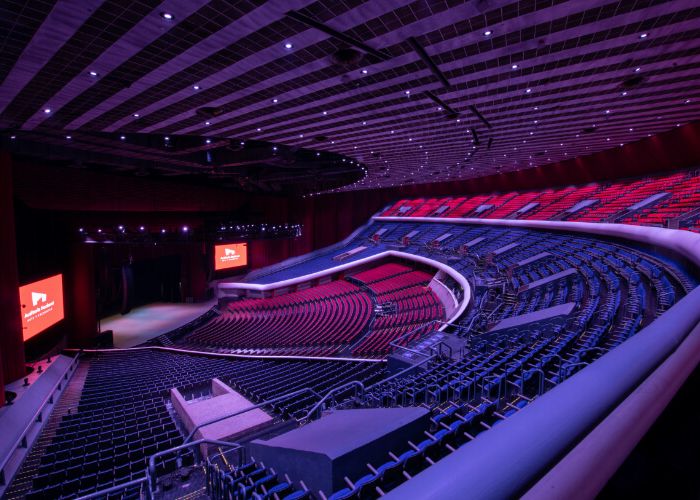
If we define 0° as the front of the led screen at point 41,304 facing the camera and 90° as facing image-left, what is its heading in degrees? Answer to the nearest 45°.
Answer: approximately 315°

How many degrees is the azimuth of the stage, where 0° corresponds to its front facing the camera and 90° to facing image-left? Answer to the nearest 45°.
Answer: approximately 315°

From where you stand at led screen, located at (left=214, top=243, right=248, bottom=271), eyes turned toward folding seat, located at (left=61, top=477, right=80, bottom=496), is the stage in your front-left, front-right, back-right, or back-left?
front-right

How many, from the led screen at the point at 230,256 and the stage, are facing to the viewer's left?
0

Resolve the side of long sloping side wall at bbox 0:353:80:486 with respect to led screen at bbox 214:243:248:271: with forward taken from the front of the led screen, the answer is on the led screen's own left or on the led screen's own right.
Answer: on the led screen's own right

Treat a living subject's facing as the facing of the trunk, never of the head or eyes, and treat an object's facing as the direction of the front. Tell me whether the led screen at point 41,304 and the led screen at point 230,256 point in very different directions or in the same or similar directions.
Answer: same or similar directions

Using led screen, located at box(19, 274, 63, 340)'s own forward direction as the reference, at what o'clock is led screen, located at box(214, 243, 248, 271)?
led screen, located at box(214, 243, 248, 271) is roughly at 9 o'clock from led screen, located at box(19, 274, 63, 340).

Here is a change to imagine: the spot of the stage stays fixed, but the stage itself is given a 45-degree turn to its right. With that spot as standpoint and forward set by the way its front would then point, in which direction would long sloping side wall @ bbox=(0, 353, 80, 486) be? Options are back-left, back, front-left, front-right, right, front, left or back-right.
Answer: front

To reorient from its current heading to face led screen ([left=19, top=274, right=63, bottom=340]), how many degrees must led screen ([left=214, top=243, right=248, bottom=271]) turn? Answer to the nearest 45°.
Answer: approximately 90° to its right

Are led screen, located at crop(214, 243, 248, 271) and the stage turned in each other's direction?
no

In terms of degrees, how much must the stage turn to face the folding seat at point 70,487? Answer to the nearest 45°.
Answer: approximately 45° to its right

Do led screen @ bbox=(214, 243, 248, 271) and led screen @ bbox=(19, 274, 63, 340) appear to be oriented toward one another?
no

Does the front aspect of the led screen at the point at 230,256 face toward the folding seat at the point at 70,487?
no

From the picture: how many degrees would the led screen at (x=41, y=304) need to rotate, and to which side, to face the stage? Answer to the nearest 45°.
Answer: approximately 90° to its left

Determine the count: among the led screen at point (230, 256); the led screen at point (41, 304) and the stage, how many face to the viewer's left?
0

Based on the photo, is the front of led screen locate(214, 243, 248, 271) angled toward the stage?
no

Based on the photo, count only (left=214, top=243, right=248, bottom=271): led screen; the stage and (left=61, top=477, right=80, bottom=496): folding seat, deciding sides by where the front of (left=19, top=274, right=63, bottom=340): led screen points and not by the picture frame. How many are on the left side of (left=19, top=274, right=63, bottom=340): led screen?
2

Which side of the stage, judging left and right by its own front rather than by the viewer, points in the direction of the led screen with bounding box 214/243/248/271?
left

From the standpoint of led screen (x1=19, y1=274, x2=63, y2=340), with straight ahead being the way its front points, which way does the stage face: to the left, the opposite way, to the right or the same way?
the same way
